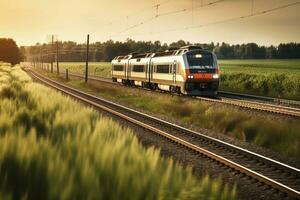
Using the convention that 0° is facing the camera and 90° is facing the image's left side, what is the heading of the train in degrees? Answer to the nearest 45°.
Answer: approximately 315°

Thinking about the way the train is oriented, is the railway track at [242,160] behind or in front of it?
in front
